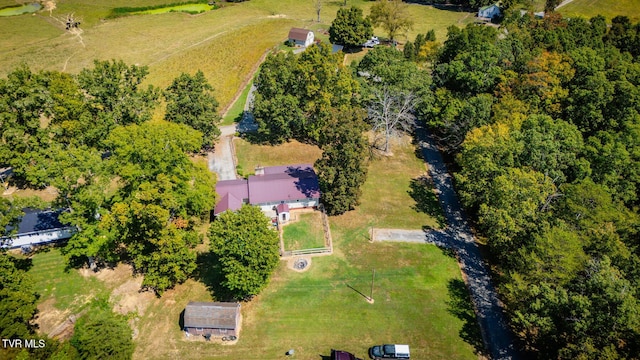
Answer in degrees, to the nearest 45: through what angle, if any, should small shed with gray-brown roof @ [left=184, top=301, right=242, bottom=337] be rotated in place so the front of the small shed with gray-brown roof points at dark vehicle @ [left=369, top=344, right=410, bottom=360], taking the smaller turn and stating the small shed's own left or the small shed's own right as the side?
approximately 45° to the small shed's own left

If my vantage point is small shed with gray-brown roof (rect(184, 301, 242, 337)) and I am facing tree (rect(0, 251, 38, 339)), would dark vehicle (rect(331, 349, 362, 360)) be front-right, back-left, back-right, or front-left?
back-left

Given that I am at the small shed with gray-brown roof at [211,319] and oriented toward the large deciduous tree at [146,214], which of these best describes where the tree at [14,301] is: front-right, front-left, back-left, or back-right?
front-left

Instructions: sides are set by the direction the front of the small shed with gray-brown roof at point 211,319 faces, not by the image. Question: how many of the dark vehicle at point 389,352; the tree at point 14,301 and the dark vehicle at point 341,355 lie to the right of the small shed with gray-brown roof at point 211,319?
1

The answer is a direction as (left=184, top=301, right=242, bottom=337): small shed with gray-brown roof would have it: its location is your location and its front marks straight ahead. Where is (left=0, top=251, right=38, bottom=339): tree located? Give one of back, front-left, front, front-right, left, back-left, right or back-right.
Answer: right

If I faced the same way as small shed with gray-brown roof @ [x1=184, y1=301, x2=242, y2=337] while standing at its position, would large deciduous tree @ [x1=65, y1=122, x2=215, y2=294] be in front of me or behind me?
behind

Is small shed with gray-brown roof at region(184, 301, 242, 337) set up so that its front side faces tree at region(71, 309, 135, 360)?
no

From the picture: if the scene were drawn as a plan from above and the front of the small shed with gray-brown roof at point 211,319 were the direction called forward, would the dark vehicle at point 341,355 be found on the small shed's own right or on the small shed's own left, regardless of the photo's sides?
on the small shed's own left

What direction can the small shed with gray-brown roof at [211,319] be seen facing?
toward the camera
